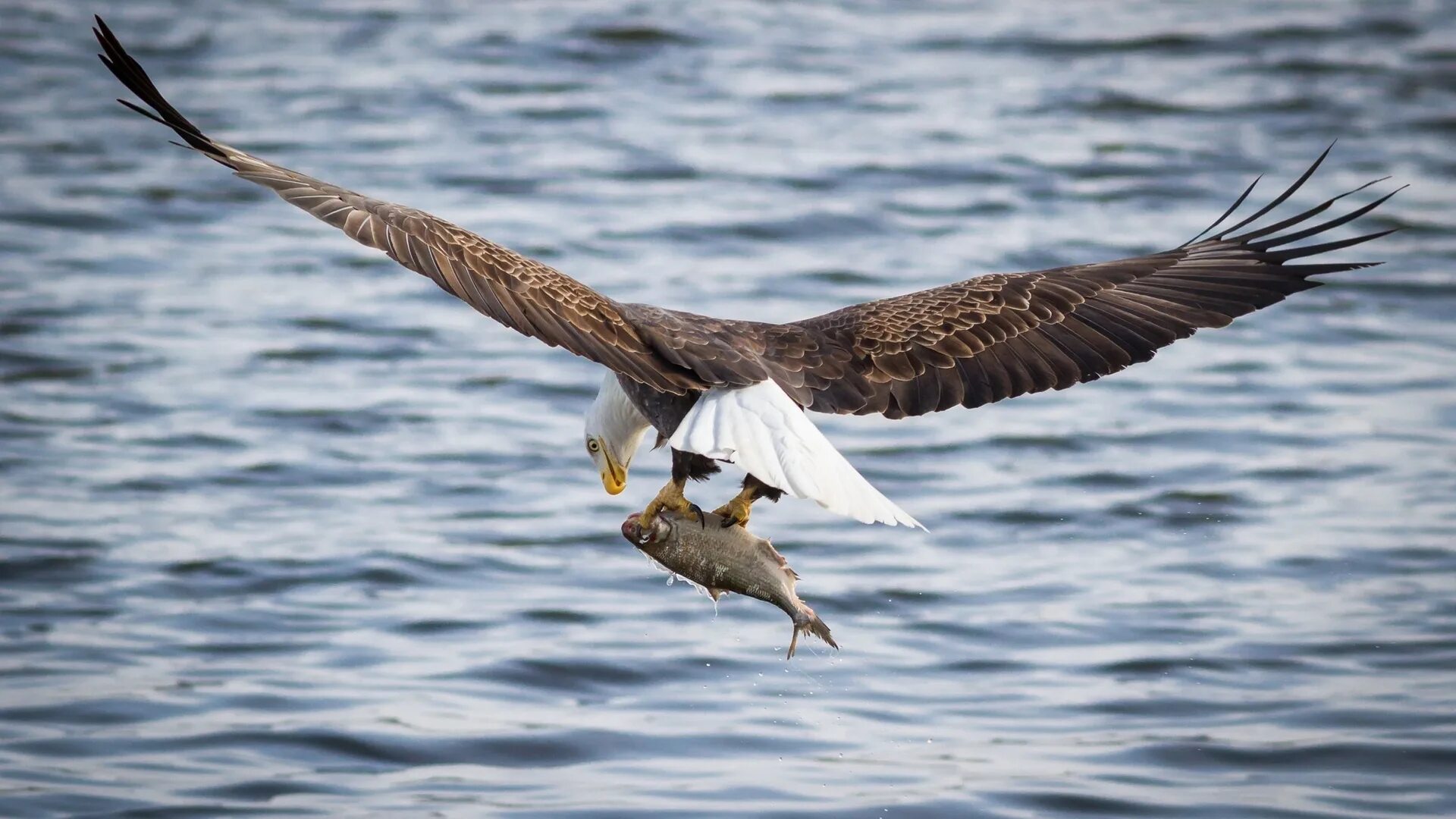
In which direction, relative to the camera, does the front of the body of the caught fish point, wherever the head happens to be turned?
to the viewer's left

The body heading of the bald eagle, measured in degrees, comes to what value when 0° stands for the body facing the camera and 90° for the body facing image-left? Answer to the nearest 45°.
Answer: approximately 135°
